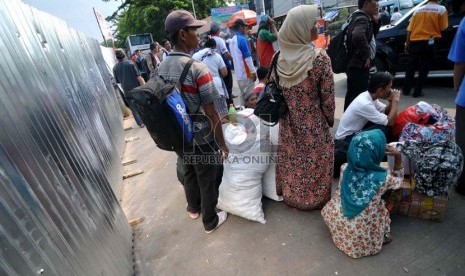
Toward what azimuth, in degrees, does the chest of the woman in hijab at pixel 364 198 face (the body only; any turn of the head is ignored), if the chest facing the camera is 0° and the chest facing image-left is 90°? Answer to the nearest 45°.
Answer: approximately 225°

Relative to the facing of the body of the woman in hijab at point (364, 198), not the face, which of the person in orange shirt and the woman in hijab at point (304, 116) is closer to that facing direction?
the person in orange shirt

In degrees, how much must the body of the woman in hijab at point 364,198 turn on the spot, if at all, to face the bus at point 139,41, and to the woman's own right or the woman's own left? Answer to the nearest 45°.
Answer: approximately 90° to the woman's own left

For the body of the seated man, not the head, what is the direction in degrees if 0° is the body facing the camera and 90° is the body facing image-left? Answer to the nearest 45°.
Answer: approximately 270°

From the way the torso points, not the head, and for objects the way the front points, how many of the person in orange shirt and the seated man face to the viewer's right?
1
